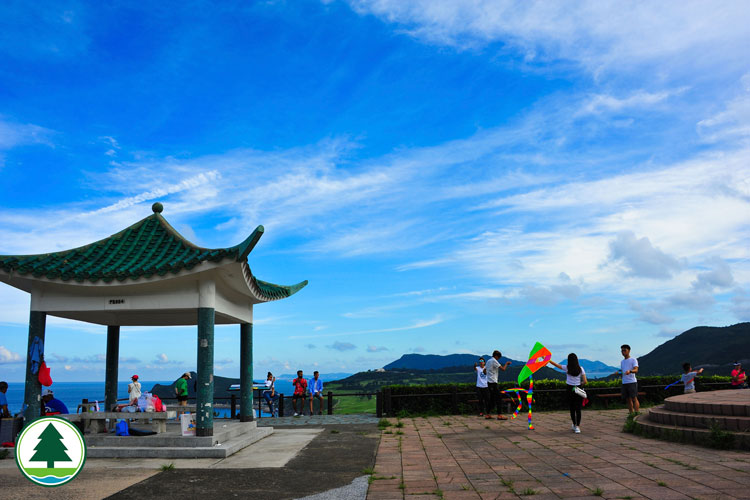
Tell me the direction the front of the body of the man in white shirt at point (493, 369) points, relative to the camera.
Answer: to the viewer's right

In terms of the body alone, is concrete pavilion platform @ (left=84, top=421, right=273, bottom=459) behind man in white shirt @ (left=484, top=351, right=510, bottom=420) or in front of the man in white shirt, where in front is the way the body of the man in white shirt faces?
behind

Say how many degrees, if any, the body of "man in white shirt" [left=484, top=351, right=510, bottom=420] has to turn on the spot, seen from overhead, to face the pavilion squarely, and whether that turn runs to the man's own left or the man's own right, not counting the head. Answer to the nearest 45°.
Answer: approximately 135° to the man's own right

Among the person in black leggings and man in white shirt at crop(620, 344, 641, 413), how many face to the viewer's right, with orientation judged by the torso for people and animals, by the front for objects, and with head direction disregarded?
0

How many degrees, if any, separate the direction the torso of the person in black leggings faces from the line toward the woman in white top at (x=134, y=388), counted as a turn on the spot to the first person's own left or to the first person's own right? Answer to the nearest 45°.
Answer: approximately 90° to the first person's own left

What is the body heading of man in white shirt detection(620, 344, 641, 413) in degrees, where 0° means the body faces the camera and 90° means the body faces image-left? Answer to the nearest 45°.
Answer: approximately 45°

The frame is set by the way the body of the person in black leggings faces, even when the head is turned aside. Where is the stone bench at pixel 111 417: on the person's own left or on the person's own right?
on the person's own left
